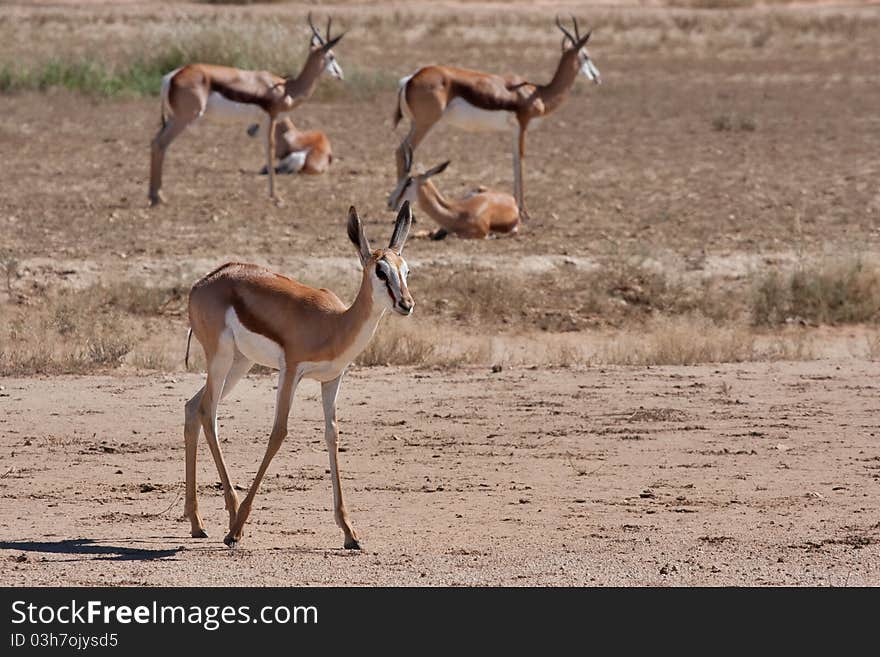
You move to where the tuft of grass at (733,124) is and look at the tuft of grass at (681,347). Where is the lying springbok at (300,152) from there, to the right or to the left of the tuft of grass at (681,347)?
right

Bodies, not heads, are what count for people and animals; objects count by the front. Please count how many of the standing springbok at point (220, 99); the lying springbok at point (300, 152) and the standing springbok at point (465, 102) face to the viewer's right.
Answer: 2

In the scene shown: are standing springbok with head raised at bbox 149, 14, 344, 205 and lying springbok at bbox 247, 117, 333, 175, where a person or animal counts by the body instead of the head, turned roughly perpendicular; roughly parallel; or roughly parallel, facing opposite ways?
roughly parallel, facing opposite ways

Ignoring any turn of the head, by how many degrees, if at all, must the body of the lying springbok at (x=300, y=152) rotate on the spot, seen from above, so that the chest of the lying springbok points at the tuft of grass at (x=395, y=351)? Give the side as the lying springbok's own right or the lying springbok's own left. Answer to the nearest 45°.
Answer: approximately 90° to the lying springbok's own left

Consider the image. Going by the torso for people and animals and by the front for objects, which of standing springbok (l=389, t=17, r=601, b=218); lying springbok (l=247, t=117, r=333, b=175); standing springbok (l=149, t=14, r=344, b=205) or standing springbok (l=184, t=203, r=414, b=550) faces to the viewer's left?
the lying springbok

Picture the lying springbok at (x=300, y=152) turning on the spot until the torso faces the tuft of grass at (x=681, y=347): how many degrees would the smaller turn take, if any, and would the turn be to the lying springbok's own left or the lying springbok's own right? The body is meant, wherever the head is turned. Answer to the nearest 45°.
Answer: approximately 90° to the lying springbok's own left

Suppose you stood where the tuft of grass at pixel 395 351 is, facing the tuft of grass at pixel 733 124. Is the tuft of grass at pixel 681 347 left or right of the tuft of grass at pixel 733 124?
right

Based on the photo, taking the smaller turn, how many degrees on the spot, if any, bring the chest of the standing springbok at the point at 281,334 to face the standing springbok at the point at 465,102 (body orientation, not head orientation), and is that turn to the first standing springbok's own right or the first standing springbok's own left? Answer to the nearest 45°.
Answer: approximately 135° to the first standing springbok's own left

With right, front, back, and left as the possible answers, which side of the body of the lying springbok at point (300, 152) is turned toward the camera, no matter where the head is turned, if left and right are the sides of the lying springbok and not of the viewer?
left

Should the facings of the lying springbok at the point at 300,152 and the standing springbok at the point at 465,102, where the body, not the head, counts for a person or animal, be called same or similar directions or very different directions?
very different directions

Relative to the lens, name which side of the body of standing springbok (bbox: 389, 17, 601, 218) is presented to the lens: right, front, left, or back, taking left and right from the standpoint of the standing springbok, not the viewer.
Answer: right

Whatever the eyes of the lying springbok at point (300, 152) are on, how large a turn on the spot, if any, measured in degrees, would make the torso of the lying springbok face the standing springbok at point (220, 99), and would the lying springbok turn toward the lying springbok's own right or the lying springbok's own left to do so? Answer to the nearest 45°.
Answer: approximately 45° to the lying springbok's own left

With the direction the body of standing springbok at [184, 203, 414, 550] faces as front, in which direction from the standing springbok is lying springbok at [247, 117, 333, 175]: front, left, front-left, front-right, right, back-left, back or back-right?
back-left

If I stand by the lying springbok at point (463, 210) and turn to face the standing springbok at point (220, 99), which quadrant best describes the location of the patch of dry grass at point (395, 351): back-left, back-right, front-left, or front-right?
back-left

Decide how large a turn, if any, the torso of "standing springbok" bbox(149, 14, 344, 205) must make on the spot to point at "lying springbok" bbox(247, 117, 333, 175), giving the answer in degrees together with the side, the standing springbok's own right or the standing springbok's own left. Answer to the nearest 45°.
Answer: approximately 45° to the standing springbok's own left

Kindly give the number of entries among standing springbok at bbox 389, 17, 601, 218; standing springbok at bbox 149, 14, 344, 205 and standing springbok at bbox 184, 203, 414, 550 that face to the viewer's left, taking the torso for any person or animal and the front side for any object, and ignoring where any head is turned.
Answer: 0

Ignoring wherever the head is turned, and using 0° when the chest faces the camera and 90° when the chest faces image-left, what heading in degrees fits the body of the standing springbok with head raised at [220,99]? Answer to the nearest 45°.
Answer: approximately 270°

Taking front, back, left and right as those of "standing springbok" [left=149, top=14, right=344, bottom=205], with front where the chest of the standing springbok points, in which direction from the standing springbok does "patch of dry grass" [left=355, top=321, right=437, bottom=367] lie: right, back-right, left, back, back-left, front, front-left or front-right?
right

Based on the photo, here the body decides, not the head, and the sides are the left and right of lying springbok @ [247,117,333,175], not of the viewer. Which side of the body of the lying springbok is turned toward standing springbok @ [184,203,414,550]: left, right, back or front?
left
